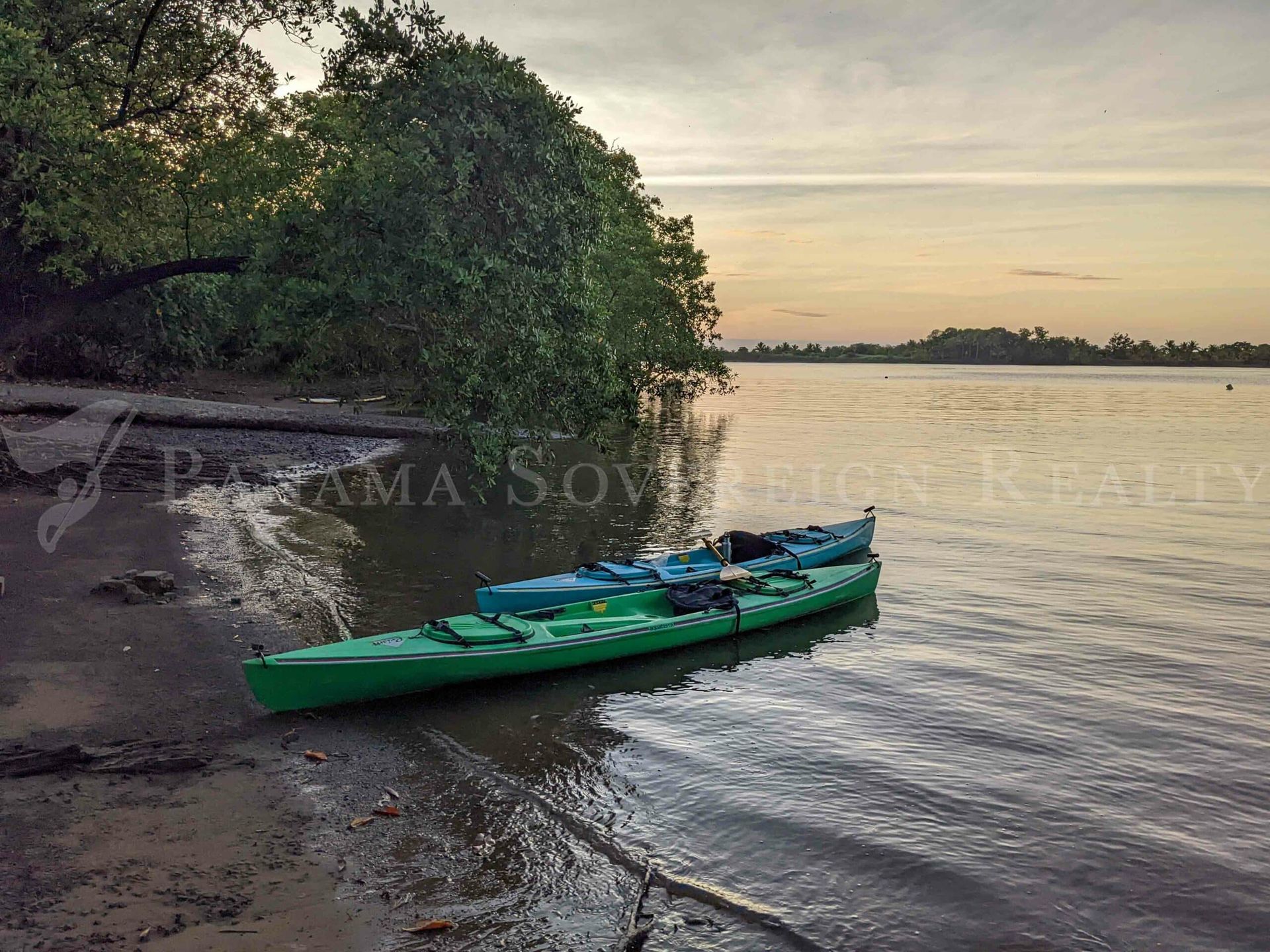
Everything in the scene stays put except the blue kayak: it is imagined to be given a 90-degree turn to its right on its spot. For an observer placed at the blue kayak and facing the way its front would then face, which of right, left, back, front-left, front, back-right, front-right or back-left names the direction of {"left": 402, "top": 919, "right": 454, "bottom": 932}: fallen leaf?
back-left

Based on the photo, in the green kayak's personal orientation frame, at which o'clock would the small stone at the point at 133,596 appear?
The small stone is roughly at 2 o'clock from the green kayak.

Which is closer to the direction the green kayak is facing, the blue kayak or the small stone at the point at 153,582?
the small stone

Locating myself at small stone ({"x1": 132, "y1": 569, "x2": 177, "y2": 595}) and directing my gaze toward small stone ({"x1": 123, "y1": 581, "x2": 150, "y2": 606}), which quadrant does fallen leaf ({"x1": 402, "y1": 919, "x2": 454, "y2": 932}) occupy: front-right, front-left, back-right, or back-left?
front-left

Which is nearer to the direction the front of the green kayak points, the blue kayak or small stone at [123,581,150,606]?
the small stone

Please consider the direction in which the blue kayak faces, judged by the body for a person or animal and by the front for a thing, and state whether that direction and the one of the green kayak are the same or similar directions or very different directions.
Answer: same or similar directions

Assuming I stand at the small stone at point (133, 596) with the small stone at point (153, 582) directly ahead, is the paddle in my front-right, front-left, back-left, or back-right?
front-right

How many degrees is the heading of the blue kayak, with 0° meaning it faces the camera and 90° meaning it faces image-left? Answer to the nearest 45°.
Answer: approximately 45°

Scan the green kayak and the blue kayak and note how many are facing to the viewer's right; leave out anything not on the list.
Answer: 0
